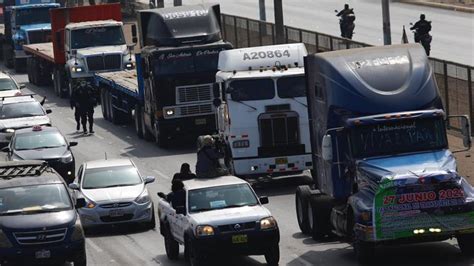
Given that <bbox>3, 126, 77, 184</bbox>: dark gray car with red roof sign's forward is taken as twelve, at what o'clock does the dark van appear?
The dark van is roughly at 12 o'clock from the dark gray car with red roof sign.

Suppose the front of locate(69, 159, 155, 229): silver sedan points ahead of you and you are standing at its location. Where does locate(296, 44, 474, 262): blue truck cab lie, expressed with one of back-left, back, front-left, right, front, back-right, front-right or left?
front-left

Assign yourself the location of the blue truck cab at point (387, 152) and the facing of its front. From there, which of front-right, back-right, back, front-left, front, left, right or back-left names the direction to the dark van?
back-right

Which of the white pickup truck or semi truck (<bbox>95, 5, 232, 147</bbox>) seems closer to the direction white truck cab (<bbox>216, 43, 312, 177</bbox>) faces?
the white pickup truck

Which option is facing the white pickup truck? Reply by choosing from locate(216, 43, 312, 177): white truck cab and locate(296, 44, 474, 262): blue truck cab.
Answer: the white truck cab

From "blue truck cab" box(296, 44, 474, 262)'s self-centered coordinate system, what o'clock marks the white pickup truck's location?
The white pickup truck is roughly at 4 o'clock from the blue truck cab.

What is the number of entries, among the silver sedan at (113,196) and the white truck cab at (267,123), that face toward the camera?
2

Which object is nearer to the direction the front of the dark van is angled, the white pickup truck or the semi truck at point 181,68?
the white pickup truck

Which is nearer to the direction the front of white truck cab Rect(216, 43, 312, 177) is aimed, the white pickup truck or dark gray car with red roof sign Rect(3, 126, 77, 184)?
the white pickup truck

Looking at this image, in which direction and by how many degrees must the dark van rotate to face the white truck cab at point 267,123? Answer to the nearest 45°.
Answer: approximately 135° to its left

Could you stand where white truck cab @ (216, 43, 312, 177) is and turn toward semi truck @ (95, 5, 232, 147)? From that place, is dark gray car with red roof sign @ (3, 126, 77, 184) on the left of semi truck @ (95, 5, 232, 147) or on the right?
left
